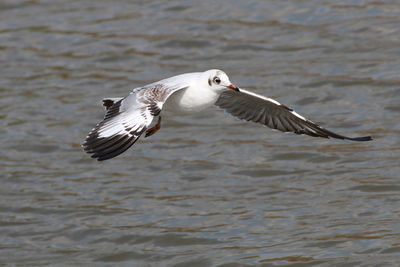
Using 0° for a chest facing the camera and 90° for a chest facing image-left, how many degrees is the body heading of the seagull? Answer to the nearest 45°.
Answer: approximately 315°
